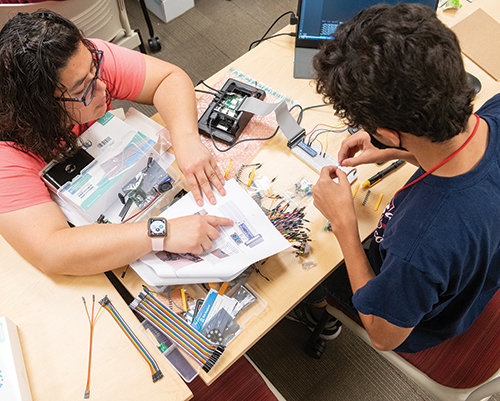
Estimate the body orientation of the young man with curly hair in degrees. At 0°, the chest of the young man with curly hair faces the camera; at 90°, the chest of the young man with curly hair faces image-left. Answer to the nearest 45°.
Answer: approximately 135°

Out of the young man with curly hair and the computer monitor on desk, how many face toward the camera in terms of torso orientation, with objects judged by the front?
1

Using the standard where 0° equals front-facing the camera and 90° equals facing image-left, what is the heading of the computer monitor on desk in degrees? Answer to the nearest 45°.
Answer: approximately 0°

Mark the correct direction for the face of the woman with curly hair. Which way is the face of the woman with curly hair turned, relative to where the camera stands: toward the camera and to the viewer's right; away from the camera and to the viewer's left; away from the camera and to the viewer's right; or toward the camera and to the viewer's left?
toward the camera and to the viewer's right

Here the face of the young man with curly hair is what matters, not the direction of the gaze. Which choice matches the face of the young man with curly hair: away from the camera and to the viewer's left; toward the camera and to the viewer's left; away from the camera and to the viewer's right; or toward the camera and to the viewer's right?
away from the camera and to the viewer's left

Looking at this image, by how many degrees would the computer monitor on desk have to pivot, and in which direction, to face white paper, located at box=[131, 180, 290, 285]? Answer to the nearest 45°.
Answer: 0° — it already faces it

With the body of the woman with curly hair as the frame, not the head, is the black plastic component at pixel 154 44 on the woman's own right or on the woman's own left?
on the woman's own left

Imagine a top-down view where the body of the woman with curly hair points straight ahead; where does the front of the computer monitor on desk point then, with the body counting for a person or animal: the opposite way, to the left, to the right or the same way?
to the right
